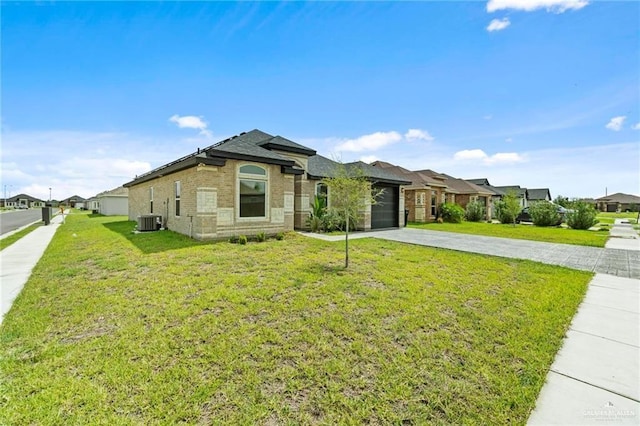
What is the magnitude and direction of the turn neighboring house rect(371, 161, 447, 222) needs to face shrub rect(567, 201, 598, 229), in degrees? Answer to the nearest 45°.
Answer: approximately 45° to its left

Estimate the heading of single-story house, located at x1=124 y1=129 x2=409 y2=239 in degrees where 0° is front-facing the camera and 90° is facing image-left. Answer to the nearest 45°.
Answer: approximately 315°

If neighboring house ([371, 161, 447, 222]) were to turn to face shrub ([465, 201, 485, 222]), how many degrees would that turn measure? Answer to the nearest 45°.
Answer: approximately 90° to its left

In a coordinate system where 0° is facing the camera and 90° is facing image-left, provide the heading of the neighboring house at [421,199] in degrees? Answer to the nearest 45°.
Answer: approximately 315°

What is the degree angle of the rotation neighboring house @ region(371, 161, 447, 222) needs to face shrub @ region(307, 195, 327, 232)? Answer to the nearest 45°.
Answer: approximately 90° to its right

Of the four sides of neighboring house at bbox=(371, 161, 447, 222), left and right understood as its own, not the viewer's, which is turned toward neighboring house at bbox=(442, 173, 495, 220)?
left

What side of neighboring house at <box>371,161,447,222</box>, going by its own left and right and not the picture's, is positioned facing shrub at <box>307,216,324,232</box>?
right

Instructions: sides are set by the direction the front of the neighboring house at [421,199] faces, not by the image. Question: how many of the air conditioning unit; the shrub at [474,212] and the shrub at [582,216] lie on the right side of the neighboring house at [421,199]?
1

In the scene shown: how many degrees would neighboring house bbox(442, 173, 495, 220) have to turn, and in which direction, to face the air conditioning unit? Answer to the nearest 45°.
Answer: approximately 90° to its right

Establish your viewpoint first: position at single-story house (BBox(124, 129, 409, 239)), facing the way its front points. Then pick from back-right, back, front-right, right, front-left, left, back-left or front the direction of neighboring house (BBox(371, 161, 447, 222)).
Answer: left
